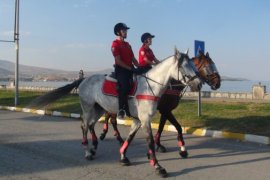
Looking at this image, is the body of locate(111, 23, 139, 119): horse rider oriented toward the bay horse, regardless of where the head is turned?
no

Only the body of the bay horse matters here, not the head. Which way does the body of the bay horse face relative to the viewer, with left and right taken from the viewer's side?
facing the viewer and to the right of the viewer

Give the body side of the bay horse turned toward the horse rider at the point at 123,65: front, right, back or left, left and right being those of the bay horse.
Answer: right

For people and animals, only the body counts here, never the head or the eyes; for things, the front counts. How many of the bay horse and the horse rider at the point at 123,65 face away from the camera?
0

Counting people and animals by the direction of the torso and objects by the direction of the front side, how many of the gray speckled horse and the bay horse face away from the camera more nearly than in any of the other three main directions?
0

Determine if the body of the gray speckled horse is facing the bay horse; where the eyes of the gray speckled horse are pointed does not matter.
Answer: no

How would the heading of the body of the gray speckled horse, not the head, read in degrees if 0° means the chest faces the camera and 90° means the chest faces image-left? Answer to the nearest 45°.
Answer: approximately 315°

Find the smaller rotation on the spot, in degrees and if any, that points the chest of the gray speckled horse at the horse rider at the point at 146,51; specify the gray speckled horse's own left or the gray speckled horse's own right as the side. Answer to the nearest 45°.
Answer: approximately 135° to the gray speckled horse's own left

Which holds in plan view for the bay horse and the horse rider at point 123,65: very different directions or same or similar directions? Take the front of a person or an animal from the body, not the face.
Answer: same or similar directions

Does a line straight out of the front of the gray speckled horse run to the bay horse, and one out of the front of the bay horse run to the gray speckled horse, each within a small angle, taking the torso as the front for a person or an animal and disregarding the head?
no

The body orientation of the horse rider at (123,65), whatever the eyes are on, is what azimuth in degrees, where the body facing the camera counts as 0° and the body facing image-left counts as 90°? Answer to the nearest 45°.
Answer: approximately 315°

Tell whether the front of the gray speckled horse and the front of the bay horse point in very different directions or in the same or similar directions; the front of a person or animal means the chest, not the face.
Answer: same or similar directions
